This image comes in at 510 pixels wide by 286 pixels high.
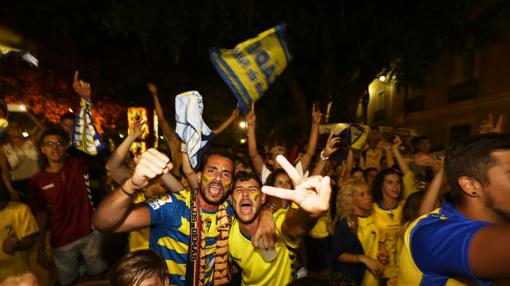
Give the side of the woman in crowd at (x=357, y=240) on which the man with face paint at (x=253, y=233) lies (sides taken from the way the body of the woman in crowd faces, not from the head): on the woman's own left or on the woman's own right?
on the woman's own right

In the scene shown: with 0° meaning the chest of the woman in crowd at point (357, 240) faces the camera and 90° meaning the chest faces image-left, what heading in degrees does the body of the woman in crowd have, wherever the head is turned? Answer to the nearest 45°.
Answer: approximately 315°

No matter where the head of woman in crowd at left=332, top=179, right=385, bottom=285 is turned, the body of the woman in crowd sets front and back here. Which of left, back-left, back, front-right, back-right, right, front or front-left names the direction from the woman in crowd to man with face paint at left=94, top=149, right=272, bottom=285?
right
